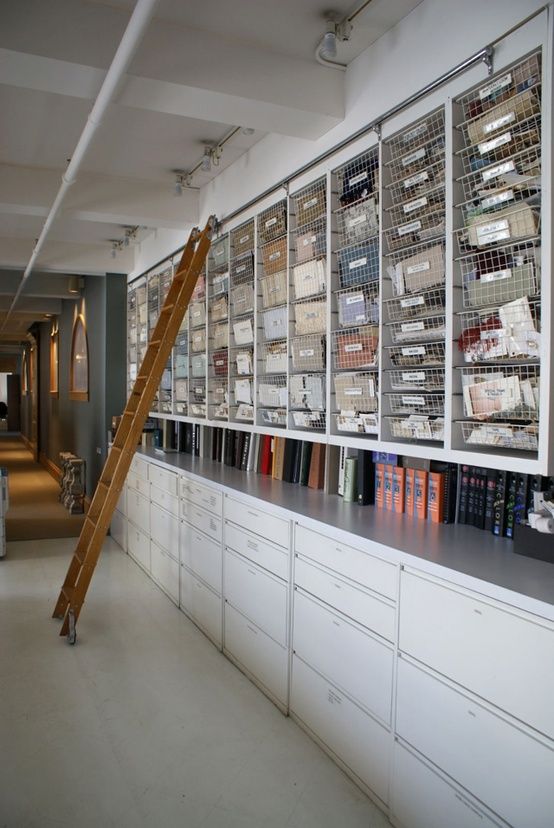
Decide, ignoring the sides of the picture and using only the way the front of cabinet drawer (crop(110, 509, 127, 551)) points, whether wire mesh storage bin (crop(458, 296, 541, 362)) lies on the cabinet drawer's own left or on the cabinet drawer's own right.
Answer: on the cabinet drawer's own left

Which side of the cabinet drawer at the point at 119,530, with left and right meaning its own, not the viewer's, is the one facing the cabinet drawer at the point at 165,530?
left

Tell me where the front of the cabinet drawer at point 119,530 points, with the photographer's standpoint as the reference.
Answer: facing to the left of the viewer

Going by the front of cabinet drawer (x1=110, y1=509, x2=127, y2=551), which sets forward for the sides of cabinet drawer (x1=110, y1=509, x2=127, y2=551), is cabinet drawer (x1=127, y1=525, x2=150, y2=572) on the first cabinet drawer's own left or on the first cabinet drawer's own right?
on the first cabinet drawer's own left

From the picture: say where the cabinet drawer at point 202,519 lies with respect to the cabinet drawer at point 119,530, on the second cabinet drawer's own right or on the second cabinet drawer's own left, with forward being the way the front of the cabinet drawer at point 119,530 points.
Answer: on the second cabinet drawer's own left

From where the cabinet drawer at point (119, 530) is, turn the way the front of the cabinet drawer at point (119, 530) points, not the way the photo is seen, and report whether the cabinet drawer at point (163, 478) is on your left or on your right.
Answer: on your left

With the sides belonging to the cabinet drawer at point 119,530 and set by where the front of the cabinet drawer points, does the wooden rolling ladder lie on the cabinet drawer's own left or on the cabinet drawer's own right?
on the cabinet drawer's own left

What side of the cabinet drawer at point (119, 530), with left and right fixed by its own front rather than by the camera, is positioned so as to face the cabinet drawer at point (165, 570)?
left

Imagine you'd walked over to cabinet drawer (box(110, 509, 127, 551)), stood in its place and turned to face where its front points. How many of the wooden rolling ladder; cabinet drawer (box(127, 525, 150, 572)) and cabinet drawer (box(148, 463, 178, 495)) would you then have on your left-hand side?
3
